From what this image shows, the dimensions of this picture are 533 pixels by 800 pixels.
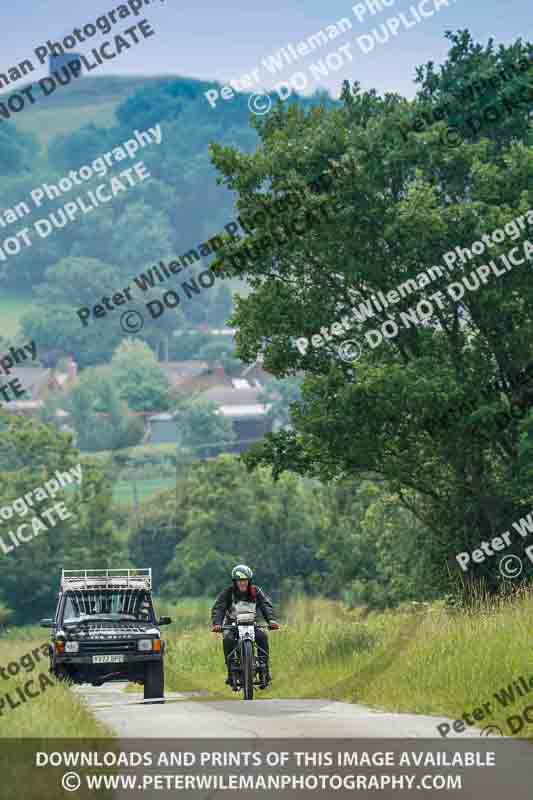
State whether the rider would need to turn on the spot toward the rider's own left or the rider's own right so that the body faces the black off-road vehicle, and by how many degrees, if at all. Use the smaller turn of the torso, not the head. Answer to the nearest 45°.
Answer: approximately 135° to the rider's own right

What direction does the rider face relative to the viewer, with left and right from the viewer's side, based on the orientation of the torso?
facing the viewer

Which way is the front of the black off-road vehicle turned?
toward the camera

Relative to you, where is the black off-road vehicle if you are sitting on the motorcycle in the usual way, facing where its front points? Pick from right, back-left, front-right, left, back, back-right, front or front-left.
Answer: back-right

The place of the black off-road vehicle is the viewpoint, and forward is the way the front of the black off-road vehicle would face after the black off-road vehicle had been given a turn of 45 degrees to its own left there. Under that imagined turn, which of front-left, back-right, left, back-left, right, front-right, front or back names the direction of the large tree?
left

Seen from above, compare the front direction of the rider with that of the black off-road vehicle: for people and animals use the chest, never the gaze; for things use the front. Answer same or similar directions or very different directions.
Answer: same or similar directions

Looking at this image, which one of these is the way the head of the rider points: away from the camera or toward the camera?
toward the camera

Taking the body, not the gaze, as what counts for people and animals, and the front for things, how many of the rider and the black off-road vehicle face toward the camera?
2

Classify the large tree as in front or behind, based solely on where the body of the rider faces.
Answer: behind

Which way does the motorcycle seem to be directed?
toward the camera
